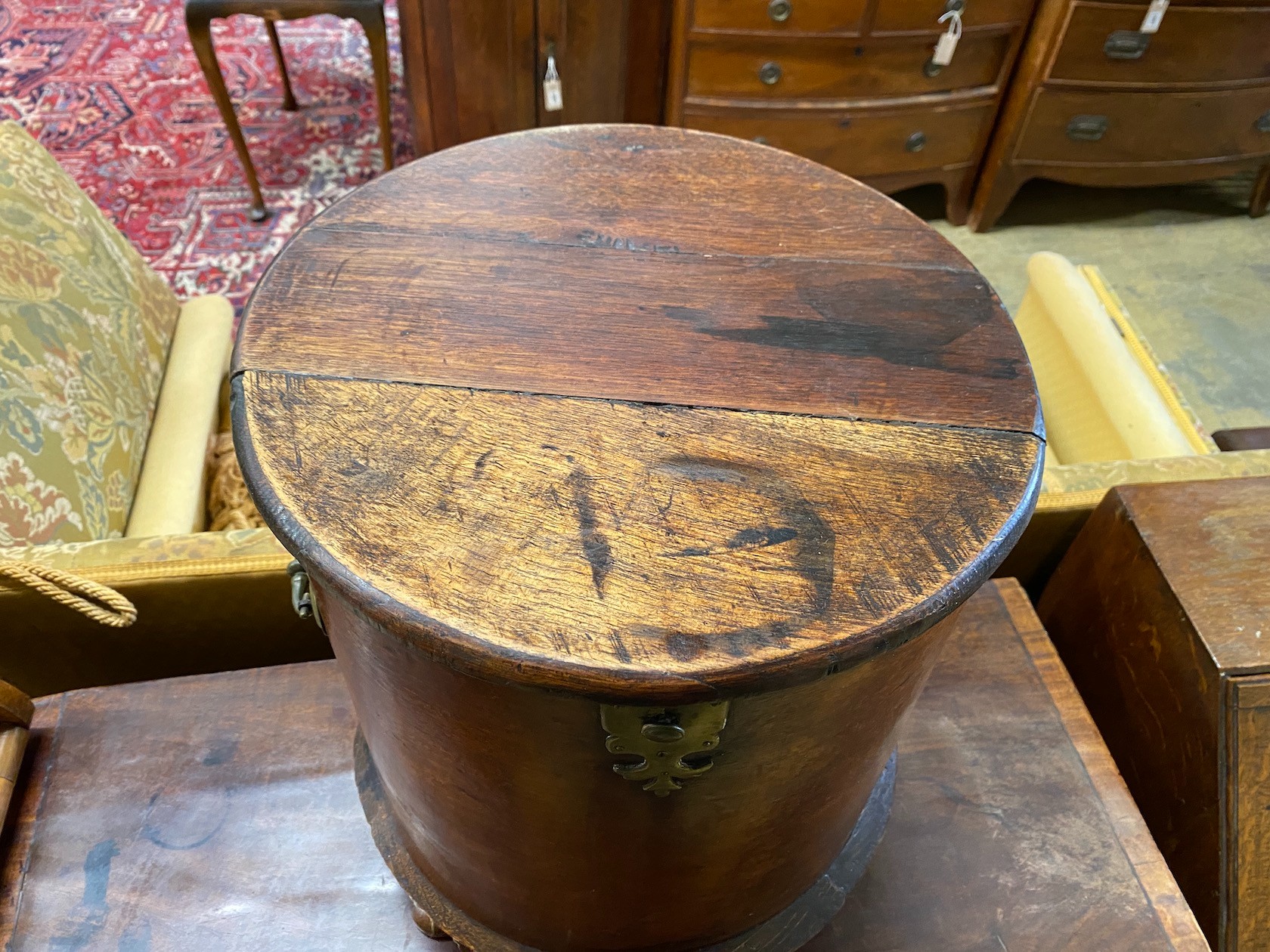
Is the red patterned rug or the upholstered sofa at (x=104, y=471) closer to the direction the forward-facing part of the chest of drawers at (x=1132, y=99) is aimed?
the upholstered sofa

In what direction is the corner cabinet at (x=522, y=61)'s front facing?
toward the camera

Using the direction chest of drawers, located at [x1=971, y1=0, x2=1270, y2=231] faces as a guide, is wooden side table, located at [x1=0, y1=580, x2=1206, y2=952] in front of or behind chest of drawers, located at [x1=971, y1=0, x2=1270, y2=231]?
in front

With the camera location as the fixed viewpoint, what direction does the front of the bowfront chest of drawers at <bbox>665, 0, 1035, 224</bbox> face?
facing the viewer

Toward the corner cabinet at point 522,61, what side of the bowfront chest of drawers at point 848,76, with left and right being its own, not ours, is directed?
right

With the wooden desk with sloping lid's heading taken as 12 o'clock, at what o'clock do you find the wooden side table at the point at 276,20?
The wooden side table is roughly at 3 o'clock from the wooden desk with sloping lid.

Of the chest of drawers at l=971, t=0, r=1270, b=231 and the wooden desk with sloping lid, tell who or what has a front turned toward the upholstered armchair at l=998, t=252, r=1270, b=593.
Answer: the chest of drawers

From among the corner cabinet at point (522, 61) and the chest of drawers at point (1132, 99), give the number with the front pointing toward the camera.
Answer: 2

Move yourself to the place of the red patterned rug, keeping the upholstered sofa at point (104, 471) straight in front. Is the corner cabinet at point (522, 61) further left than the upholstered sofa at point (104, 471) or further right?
left

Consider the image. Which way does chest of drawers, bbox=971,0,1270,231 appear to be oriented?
toward the camera

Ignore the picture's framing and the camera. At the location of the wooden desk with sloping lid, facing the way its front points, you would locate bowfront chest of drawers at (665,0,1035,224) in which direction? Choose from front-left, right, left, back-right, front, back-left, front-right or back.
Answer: back-right

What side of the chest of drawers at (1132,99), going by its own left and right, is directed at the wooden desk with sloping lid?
front

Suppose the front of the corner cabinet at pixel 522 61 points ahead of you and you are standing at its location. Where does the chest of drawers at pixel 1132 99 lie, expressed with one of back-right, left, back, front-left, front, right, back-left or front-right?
left
